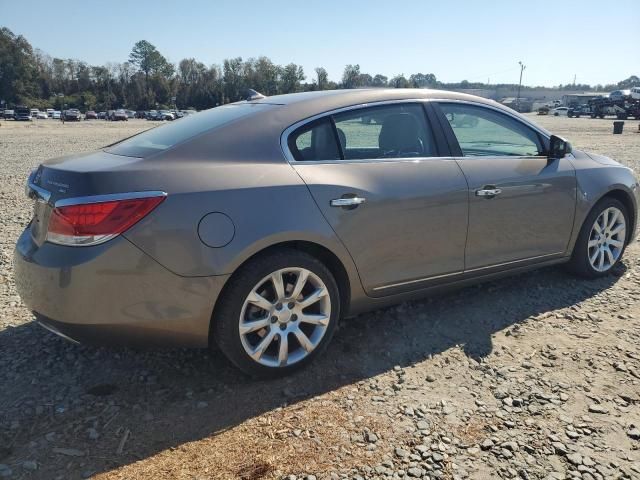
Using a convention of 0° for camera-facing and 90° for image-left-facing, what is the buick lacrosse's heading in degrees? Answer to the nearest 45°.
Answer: approximately 225°

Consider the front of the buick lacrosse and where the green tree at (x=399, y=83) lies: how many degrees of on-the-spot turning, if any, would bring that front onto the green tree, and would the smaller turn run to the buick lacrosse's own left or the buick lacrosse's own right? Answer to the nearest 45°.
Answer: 0° — it already faces it
